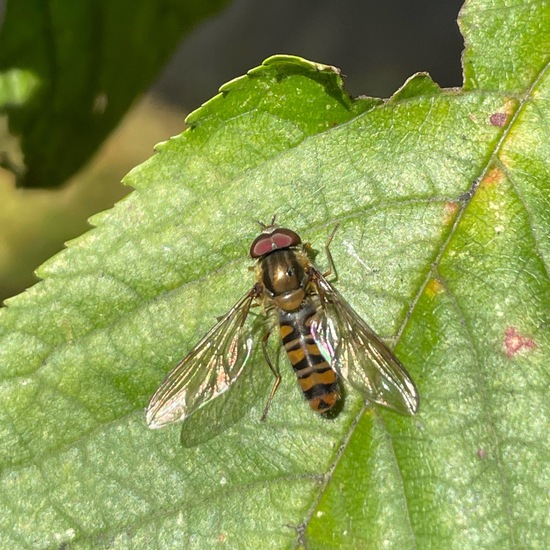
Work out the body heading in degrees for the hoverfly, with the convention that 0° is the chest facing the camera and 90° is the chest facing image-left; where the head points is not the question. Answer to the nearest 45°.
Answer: approximately 180°
